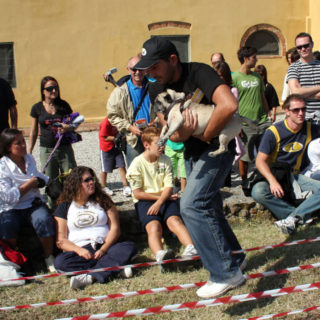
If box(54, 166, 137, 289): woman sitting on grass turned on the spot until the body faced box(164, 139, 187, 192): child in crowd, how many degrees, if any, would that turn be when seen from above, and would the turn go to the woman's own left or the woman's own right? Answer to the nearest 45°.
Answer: approximately 135° to the woman's own left

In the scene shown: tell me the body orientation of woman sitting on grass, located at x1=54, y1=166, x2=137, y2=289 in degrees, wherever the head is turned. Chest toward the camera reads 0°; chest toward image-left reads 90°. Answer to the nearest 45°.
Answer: approximately 0°

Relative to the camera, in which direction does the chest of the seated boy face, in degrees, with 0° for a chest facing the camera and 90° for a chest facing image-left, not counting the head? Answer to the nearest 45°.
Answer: approximately 315°

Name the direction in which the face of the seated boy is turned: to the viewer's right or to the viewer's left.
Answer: to the viewer's right

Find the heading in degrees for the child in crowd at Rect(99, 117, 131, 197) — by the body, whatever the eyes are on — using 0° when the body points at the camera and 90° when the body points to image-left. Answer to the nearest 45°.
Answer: approximately 315°
